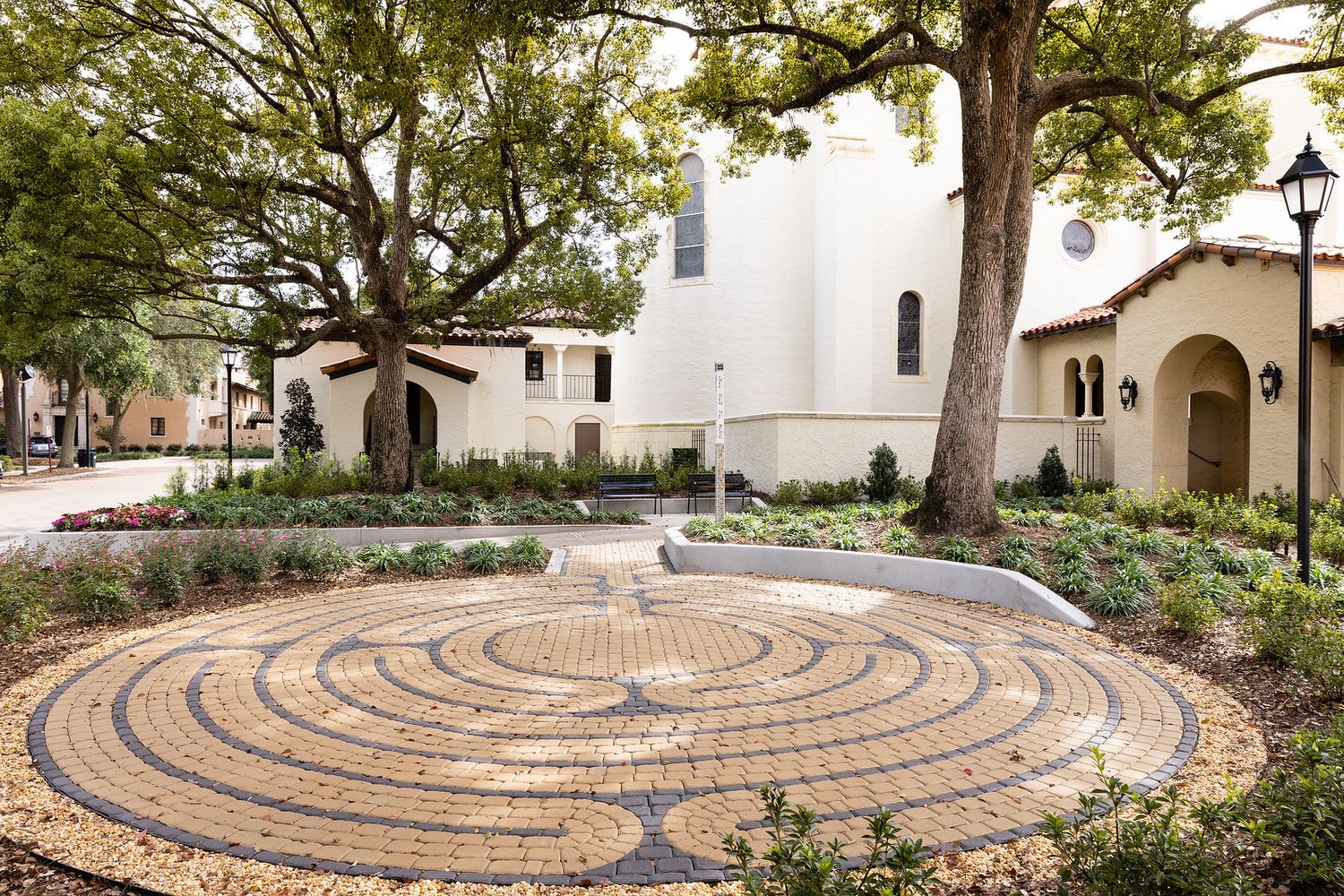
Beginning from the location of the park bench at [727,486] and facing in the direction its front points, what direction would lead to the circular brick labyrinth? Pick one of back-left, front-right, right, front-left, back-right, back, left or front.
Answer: front

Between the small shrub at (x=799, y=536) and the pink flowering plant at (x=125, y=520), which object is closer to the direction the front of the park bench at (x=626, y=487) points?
the small shrub

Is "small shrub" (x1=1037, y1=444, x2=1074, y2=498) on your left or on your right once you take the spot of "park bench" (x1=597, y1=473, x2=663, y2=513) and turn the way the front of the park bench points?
on your left

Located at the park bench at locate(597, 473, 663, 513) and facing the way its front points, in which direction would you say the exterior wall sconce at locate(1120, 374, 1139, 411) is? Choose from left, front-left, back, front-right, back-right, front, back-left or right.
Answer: left

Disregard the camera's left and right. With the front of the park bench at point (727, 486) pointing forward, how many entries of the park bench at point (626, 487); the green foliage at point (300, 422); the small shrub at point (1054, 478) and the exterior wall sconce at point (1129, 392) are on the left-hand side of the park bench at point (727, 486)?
2

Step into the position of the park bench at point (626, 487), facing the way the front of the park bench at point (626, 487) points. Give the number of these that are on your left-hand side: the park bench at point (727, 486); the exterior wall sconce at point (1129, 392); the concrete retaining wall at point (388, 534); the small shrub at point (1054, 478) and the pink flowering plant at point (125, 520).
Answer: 3

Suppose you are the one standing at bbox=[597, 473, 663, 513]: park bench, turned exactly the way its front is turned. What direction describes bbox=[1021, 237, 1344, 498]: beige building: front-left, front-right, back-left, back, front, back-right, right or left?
left

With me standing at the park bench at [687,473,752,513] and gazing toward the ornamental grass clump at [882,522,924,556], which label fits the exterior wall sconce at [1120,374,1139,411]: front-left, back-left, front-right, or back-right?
back-left

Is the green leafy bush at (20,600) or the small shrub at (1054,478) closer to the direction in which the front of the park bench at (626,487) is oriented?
the green leafy bush

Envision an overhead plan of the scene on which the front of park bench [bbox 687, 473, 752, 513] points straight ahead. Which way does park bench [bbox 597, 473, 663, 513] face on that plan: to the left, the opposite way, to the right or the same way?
the same way

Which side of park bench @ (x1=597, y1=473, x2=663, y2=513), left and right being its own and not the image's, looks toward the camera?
front

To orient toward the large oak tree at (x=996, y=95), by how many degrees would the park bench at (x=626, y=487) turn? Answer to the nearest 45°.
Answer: approximately 45° to its left

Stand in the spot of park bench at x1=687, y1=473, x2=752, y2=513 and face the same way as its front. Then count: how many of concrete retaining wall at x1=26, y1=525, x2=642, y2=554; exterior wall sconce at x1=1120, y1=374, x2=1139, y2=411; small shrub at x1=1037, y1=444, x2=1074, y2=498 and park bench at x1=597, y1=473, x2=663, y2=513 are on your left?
2
